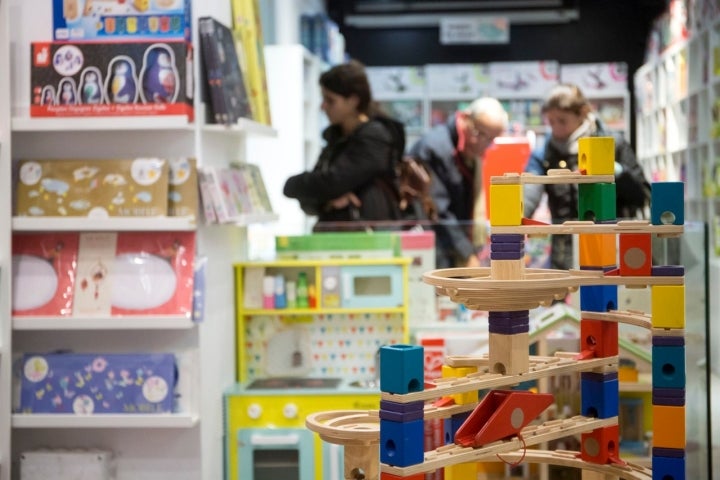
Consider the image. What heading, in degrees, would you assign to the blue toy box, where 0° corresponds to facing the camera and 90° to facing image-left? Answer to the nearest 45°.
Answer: approximately 0°

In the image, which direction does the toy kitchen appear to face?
toward the camera

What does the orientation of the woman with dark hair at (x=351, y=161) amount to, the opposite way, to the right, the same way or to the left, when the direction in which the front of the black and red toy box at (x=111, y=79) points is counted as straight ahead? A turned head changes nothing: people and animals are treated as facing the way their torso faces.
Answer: to the right

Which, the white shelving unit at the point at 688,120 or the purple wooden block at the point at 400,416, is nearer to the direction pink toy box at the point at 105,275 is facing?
the purple wooden block

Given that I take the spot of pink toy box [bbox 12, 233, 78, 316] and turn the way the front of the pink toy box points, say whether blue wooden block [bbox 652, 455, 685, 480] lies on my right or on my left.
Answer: on my left

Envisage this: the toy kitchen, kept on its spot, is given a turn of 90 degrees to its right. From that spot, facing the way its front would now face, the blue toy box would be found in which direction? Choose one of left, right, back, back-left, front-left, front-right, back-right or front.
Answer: front-left

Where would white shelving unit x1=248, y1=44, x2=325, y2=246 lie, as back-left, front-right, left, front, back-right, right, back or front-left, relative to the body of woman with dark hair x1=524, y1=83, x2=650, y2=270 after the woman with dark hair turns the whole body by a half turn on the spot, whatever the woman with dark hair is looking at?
left

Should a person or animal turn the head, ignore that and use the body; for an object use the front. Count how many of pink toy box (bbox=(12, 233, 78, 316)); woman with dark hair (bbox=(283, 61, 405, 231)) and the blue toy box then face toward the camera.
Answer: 2

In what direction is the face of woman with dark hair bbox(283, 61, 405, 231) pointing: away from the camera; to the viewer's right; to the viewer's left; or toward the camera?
to the viewer's left

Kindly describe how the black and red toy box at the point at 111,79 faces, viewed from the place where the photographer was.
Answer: facing the viewer

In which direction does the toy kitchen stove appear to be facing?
toward the camera

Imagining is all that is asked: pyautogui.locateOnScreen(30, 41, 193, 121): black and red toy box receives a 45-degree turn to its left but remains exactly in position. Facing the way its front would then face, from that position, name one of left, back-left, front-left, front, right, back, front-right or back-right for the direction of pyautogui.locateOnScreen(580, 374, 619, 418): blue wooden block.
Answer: front
